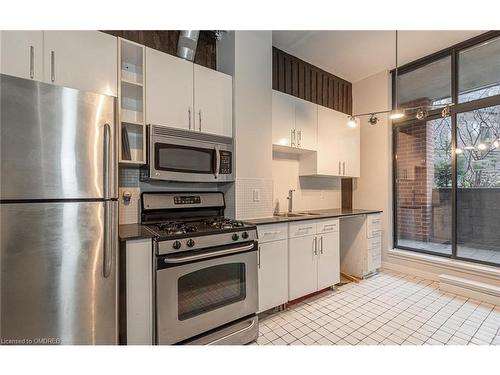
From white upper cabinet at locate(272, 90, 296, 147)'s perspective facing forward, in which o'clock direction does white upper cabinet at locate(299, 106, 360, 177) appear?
white upper cabinet at locate(299, 106, 360, 177) is roughly at 9 o'clock from white upper cabinet at locate(272, 90, 296, 147).

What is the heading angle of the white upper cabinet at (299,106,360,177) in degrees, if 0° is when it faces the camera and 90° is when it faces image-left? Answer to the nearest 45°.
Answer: approximately 315°

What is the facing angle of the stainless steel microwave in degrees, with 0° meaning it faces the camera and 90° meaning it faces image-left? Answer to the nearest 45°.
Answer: approximately 315°

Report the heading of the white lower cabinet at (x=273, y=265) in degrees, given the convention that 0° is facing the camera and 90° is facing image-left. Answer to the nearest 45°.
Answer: approximately 315°

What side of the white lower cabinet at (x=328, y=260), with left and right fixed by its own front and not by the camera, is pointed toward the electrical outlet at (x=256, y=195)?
right

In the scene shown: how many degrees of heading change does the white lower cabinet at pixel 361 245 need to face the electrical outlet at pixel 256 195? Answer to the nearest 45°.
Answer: approximately 90° to its right

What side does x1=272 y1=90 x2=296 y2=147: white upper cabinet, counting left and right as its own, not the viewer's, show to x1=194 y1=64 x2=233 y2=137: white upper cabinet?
right

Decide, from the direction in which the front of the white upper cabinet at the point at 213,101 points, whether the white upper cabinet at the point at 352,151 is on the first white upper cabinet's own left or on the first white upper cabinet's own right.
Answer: on the first white upper cabinet's own left
